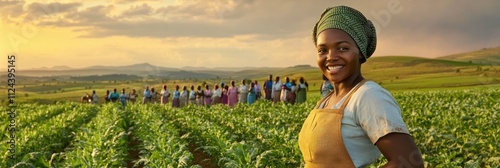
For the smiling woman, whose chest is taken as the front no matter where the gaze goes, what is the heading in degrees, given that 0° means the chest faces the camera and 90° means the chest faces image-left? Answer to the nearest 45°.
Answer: approximately 45°
